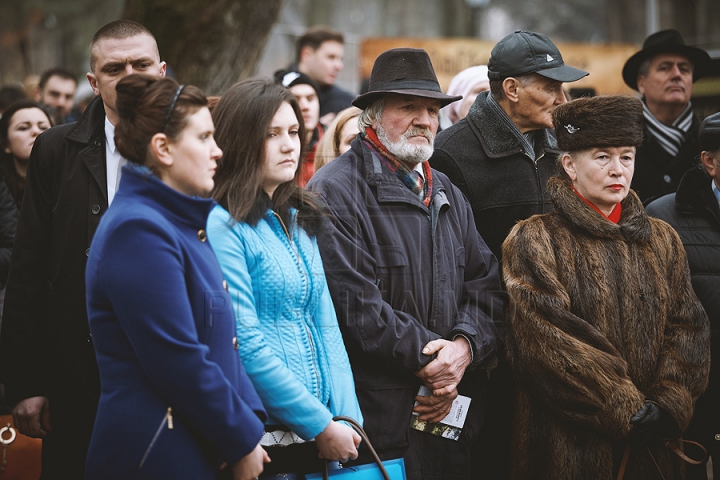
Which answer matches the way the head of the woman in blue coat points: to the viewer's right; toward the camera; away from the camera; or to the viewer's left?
to the viewer's right

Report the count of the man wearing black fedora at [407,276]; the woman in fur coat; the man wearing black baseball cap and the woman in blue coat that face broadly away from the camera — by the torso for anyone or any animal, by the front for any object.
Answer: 0

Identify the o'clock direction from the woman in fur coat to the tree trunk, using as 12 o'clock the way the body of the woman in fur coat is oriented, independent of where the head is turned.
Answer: The tree trunk is roughly at 6 o'clock from the woman in fur coat.

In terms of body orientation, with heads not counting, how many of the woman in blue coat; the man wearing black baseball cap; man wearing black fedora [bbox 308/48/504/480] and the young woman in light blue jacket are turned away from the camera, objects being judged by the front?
0

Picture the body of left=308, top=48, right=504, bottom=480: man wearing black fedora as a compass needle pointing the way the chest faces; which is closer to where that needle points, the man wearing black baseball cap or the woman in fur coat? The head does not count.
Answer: the woman in fur coat

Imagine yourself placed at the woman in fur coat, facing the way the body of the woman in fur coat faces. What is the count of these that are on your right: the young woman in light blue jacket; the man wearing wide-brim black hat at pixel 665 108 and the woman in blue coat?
2

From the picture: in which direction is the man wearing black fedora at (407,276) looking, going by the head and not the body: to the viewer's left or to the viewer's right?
to the viewer's right

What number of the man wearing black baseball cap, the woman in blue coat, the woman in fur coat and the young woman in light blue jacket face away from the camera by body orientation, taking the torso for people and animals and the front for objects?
0

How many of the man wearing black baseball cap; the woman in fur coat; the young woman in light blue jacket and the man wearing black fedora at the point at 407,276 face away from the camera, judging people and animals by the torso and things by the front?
0

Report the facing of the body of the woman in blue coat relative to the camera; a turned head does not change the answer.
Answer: to the viewer's right

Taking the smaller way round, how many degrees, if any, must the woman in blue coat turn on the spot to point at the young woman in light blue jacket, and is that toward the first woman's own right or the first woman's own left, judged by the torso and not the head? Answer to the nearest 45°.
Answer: approximately 45° to the first woman's own left

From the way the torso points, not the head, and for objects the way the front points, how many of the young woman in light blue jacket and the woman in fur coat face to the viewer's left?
0

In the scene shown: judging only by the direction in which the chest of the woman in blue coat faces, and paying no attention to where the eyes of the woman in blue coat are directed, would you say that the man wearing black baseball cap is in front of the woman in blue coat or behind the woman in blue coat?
in front

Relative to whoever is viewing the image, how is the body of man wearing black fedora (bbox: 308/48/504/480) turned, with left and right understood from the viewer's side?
facing the viewer and to the right of the viewer

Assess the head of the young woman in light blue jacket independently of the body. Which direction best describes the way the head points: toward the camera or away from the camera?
toward the camera

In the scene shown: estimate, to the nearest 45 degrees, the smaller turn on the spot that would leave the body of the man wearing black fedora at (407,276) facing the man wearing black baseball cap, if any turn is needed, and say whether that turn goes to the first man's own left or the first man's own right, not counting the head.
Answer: approximately 90° to the first man's own left
